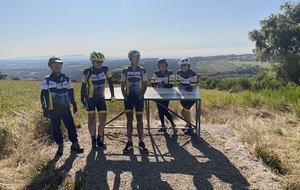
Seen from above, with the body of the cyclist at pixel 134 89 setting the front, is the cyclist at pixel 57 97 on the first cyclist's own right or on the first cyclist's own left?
on the first cyclist's own right

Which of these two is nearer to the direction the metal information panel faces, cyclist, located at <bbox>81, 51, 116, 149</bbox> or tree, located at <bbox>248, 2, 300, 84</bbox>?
the cyclist

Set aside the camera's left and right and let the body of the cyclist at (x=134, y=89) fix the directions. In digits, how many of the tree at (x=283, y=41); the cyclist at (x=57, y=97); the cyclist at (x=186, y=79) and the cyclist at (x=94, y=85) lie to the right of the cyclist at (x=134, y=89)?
2

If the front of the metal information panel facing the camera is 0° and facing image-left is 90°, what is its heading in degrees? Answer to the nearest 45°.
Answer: approximately 0°

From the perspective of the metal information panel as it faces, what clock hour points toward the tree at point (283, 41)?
The tree is roughly at 7 o'clock from the metal information panel.

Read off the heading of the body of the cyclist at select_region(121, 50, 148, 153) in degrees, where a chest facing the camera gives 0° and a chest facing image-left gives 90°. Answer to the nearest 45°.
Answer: approximately 0°

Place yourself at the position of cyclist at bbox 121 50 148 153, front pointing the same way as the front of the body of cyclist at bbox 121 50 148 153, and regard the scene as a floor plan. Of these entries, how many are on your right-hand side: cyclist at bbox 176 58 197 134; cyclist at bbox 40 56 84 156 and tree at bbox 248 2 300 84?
1

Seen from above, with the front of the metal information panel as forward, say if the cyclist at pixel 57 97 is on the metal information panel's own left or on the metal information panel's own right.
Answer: on the metal information panel's own right

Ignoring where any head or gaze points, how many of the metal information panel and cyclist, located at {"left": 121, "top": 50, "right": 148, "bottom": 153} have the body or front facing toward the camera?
2

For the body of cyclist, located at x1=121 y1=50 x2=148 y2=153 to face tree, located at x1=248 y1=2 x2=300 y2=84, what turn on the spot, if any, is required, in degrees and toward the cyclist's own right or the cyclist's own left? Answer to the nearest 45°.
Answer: approximately 135° to the cyclist's own left

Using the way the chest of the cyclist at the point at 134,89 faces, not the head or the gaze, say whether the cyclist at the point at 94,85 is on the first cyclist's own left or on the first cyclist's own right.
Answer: on the first cyclist's own right

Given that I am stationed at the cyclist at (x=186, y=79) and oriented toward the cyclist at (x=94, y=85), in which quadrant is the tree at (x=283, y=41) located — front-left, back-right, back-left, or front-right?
back-right

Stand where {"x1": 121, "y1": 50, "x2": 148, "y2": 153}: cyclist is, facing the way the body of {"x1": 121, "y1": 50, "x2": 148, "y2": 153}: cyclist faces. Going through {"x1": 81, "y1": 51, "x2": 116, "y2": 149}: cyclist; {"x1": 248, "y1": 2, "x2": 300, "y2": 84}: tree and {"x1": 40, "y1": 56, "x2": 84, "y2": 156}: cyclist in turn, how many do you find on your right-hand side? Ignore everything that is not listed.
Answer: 2

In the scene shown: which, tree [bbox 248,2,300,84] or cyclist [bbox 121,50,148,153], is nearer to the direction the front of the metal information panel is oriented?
the cyclist

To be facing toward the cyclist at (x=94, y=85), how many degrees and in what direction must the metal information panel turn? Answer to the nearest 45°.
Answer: approximately 90° to its right
